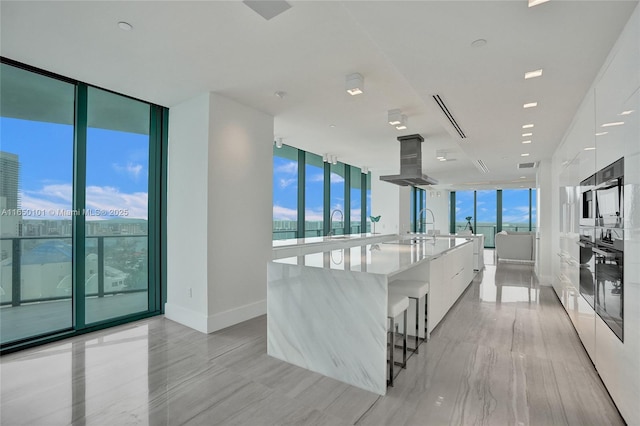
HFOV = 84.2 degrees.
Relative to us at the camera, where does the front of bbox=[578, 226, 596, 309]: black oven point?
facing to the left of the viewer

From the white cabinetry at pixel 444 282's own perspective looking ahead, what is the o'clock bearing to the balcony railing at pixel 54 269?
The balcony railing is roughly at 5 o'clock from the white cabinetry.

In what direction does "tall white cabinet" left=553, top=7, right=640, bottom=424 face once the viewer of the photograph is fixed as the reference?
facing to the left of the viewer

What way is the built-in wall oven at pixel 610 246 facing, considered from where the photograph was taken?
facing to the left of the viewer

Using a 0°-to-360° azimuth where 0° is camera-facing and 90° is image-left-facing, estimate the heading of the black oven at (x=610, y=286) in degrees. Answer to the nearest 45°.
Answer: approximately 90°

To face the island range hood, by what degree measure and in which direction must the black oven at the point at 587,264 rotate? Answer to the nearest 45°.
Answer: approximately 45° to its right

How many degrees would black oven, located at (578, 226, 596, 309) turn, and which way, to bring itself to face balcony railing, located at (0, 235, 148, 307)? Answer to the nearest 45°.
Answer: approximately 45° to its left

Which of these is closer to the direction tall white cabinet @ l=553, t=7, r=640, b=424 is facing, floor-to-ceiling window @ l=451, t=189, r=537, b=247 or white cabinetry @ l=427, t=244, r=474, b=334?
the white cabinetry
